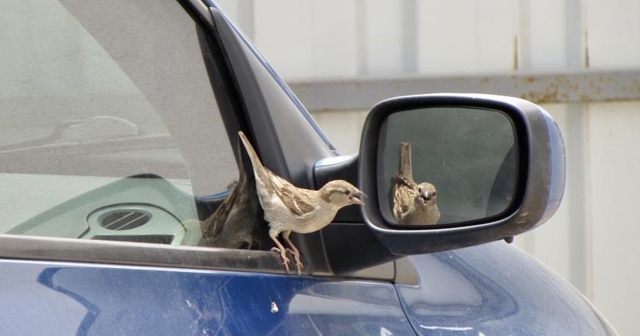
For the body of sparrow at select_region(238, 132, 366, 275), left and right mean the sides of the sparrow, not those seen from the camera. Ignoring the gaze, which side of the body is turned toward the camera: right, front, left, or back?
right

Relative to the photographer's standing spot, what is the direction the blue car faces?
facing away from the viewer and to the right of the viewer
